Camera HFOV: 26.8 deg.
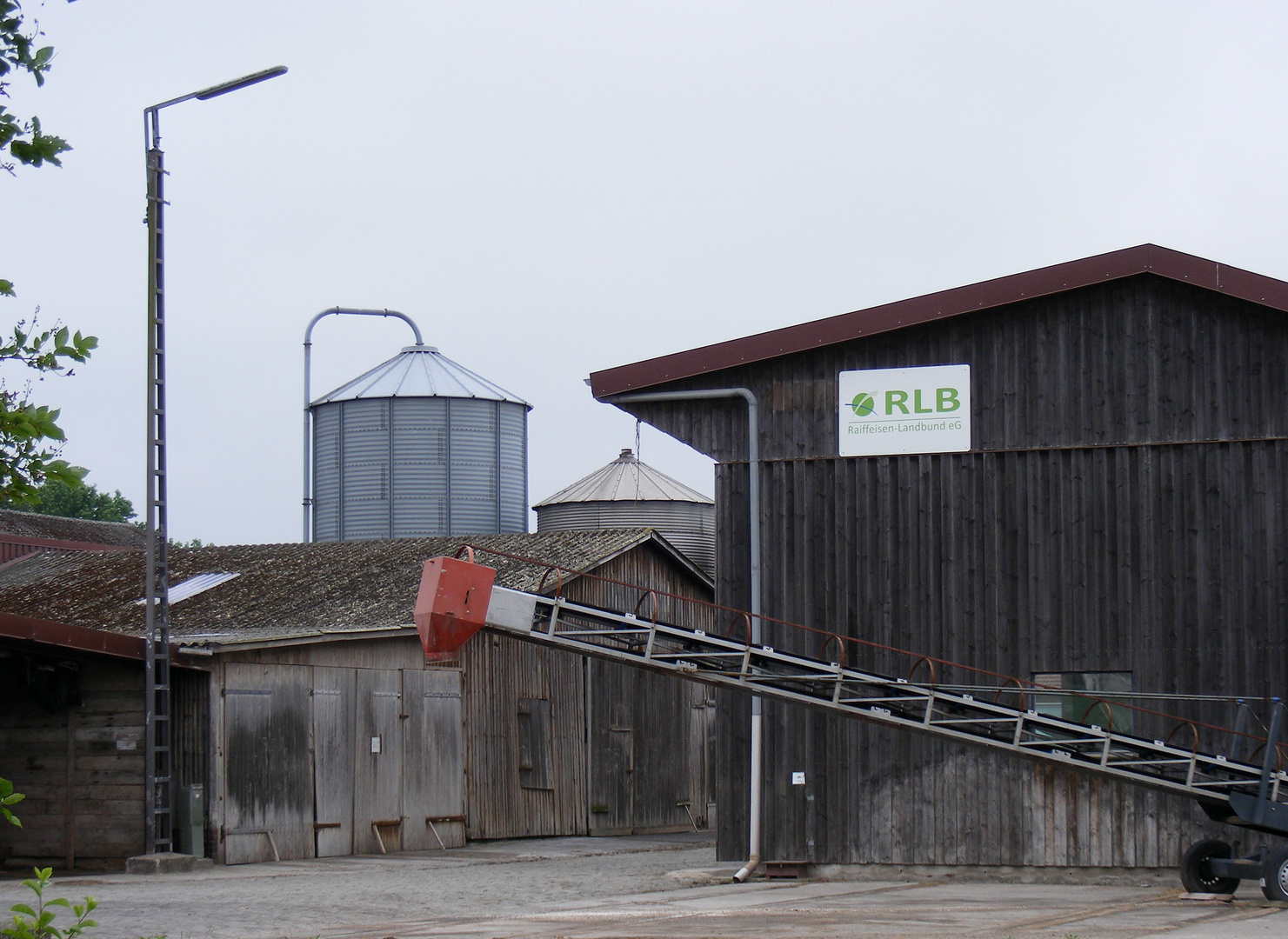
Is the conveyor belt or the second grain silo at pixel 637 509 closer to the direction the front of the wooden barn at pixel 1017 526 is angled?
the conveyor belt

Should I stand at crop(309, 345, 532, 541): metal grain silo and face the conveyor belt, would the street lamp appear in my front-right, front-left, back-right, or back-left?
front-right

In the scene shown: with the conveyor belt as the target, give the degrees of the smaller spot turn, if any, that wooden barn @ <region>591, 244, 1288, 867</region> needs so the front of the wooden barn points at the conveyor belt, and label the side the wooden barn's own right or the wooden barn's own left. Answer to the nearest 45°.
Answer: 0° — it already faces it

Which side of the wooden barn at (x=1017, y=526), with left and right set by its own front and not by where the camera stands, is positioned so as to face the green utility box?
right

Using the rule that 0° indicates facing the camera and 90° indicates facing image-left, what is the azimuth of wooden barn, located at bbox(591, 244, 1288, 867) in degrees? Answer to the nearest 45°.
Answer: approximately 0°

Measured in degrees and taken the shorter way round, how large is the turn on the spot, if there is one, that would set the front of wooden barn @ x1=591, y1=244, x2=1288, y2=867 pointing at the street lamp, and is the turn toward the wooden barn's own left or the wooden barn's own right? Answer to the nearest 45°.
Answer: approximately 90° to the wooden barn's own right

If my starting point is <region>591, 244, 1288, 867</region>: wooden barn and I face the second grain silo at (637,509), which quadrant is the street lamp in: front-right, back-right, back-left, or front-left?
front-left

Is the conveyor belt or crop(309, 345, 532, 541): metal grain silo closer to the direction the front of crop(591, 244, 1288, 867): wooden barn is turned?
the conveyor belt

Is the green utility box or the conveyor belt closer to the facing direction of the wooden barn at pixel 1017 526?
the conveyor belt

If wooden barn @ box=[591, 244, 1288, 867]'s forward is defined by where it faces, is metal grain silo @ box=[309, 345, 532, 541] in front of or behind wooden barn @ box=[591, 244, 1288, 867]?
behind
